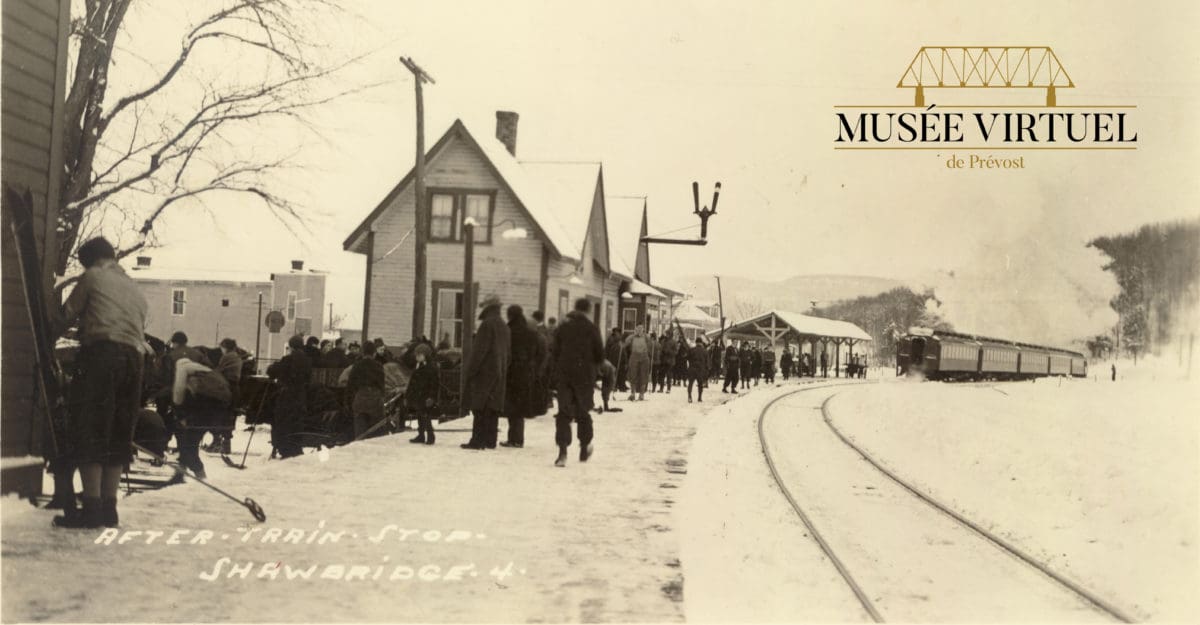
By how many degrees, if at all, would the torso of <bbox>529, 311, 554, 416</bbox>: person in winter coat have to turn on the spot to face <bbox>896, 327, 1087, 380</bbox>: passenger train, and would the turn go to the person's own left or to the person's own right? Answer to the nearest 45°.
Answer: approximately 180°

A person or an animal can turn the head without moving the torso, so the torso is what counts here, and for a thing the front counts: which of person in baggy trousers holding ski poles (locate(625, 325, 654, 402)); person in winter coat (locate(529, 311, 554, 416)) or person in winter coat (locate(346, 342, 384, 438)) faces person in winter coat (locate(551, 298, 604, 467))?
person in baggy trousers holding ski poles (locate(625, 325, 654, 402))

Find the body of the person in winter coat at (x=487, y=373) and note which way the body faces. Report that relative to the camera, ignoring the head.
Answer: to the viewer's left

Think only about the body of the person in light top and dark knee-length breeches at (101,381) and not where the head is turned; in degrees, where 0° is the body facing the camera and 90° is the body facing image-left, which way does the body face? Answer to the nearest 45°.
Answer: approximately 135°

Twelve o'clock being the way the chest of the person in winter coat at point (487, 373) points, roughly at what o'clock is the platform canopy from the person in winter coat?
The platform canopy is roughly at 4 o'clock from the person in winter coat.

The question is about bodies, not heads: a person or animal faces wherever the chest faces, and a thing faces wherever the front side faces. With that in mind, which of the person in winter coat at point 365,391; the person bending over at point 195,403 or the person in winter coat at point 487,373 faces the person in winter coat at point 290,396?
the person in winter coat at point 487,373

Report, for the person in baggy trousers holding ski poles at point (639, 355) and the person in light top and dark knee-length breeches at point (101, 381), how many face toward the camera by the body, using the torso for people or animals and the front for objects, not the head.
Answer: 1

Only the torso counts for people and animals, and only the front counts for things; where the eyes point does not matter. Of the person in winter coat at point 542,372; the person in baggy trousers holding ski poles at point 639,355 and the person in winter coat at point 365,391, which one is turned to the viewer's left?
the person in winter coat at point 542,372

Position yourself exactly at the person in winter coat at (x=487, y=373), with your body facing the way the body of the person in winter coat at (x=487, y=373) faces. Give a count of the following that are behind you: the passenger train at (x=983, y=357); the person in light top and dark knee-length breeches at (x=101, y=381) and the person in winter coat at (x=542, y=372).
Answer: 2

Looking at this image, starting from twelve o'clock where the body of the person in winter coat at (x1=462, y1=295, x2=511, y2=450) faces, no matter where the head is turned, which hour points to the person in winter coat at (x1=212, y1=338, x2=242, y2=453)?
the person in winter coat at (x1=212, y1=338, x2=242, y2=453) is roughly at 11 o'clock from the person in winter coat at (x1=462, y1=295, x2=511, y2=450).

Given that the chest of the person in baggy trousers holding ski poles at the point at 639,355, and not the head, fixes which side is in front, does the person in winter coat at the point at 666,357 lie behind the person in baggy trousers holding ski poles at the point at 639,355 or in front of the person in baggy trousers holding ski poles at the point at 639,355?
behind

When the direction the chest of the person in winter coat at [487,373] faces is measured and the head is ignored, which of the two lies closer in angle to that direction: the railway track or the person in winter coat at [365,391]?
the person in winter coat

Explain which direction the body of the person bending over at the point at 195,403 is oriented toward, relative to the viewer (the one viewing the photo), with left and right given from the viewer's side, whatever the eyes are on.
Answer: facing to the left of the viewer
